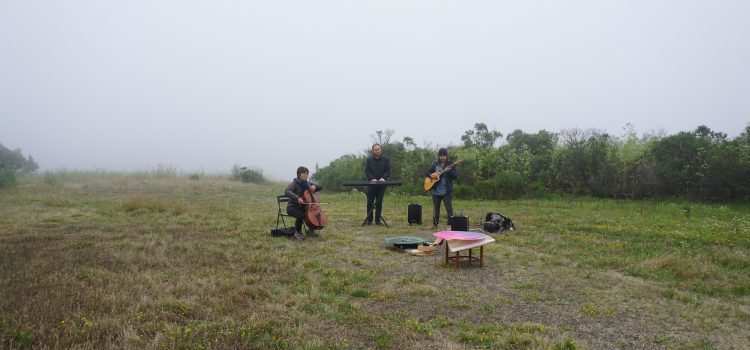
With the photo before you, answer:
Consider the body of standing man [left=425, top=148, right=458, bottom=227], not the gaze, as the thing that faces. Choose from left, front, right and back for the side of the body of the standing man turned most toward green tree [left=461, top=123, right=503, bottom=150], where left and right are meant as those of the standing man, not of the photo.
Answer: back

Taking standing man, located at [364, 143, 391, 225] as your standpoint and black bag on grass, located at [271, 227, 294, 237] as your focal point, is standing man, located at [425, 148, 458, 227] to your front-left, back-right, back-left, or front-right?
back-left

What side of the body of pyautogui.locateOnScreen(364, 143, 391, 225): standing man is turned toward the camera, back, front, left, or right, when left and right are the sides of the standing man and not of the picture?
front

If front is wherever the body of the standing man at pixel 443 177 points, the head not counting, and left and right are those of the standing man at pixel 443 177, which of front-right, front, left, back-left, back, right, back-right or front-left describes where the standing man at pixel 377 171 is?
right

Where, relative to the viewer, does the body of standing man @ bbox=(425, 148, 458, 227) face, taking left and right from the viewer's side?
facing the viewer

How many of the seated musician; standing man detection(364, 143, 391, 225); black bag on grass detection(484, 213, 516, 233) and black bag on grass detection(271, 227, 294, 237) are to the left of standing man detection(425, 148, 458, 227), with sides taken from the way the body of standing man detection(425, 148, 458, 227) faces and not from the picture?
1

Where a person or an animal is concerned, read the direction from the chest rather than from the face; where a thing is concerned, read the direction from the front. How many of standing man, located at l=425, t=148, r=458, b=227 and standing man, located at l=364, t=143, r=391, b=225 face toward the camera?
2

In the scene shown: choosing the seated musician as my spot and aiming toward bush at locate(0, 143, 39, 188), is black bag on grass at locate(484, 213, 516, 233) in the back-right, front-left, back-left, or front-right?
back-right

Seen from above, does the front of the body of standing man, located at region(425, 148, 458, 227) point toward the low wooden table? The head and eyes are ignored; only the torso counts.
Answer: yes

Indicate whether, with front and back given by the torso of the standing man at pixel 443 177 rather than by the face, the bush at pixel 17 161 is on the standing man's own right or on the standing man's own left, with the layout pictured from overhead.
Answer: on the standing man's own right

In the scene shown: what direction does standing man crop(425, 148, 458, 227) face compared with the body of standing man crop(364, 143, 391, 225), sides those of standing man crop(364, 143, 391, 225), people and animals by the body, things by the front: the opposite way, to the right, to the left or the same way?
the same way

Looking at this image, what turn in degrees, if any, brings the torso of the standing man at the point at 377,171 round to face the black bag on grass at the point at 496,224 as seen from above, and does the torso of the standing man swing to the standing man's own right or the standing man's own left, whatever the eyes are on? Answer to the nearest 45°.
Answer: approximately 90° to the standing man's own left
